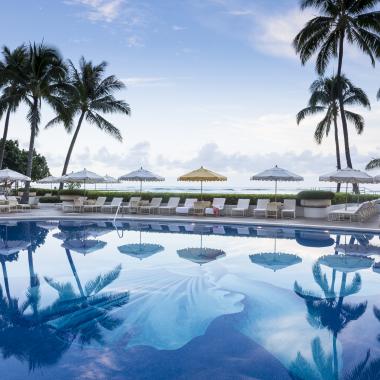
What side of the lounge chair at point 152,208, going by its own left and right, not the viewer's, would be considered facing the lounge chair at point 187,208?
left

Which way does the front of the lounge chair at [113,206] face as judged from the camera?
facing the viewer and to the left of the viewer

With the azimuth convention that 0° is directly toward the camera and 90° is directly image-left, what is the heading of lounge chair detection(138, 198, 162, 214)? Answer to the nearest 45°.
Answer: approximately 45°

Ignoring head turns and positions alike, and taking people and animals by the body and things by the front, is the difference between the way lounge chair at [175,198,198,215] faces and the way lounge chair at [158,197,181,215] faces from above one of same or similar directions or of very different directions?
same or similar directions

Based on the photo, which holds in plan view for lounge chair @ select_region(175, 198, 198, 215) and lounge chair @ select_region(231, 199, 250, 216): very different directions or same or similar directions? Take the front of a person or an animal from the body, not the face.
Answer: same or similar directions

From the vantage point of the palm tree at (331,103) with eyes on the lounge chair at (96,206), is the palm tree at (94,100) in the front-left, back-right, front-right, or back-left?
front-right
